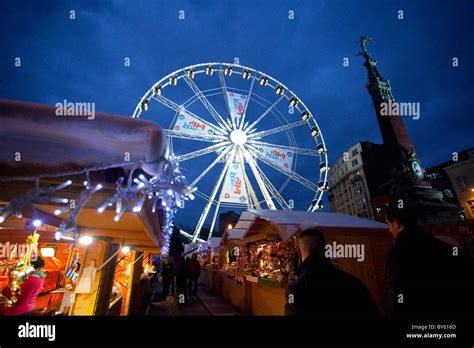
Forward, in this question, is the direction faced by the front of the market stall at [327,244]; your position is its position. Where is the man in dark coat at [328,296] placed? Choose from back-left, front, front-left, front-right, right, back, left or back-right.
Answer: front-left

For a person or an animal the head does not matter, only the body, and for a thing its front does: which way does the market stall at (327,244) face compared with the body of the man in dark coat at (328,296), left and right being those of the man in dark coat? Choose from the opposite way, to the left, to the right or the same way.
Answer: to the left

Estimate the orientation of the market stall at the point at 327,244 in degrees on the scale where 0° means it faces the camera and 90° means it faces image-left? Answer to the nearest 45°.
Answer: approximately 45°

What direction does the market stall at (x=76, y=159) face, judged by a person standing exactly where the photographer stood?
facing the viewer and to the right of the viewer

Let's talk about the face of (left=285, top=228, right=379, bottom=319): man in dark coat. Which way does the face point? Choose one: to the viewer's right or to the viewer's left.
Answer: to the viewer's left

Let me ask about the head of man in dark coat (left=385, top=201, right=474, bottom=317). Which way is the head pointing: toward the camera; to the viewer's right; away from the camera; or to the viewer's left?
to the viewer's left

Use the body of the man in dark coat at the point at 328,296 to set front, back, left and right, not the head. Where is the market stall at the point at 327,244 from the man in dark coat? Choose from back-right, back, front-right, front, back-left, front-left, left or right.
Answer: front-right

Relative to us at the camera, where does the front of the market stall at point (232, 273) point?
facing the viewer and to the left of the viewer

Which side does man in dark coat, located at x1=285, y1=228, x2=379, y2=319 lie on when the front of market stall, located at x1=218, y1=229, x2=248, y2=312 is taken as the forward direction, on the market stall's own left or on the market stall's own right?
on the market stall's own left

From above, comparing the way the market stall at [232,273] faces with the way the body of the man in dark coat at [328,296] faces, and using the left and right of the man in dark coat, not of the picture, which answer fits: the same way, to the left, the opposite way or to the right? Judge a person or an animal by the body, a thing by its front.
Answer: to the left
